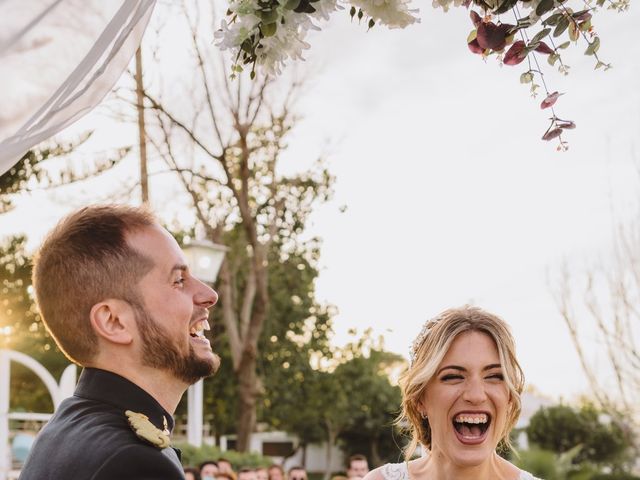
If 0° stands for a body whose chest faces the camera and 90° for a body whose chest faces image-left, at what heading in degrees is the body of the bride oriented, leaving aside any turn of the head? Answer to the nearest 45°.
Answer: approximately 0°

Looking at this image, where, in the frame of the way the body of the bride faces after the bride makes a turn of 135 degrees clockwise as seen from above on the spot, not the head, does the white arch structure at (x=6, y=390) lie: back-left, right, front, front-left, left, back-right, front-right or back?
front

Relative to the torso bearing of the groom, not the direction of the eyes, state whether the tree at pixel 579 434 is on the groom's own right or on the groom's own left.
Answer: on the groom's own left

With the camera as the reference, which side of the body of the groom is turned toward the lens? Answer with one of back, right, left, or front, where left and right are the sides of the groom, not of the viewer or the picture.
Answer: right

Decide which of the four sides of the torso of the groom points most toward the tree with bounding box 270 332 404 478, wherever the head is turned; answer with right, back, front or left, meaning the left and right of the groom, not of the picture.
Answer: left

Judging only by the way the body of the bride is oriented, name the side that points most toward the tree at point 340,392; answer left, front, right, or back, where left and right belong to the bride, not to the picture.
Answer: back

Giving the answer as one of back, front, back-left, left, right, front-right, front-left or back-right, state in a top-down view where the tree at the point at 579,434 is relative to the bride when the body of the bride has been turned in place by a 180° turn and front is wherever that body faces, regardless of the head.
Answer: front

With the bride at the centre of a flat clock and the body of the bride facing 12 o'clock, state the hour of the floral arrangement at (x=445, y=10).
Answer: The floral arrangement is roughly at 12 o'clock from the bride.

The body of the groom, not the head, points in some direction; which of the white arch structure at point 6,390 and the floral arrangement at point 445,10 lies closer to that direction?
the floral arrangement

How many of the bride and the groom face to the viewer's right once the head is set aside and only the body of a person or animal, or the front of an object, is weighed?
1

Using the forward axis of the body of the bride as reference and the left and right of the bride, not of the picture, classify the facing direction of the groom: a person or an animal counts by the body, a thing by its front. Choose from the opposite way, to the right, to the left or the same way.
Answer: to the left

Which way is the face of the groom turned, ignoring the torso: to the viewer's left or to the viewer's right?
to the viewer's right
